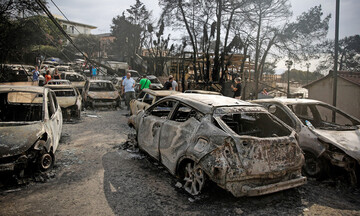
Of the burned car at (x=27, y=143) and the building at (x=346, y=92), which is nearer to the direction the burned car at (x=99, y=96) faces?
the burned car

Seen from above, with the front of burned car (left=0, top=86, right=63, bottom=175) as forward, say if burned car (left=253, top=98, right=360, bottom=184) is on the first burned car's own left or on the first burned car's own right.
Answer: on the first burned car's own left

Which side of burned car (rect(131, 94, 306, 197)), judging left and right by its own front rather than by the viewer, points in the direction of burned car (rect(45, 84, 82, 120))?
front

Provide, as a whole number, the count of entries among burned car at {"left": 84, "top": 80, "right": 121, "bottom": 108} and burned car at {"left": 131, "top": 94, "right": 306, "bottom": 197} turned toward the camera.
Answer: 1

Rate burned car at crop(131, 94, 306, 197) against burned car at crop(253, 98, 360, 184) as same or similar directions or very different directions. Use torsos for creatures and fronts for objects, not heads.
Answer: very different directions

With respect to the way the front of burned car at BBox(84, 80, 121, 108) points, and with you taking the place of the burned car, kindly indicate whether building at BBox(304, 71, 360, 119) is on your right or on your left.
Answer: on your left

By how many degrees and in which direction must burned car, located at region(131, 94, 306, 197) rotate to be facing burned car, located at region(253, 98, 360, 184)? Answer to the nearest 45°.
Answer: approximately 90° to its right

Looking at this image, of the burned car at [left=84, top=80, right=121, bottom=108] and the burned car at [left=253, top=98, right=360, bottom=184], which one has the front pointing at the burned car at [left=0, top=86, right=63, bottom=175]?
the burned car at [left=84, top=80, right=121, bottom=108]

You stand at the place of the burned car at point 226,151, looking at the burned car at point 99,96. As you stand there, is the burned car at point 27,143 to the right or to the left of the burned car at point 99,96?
left

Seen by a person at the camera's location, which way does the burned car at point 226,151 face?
facing away from the viewer and to the left of the viewer

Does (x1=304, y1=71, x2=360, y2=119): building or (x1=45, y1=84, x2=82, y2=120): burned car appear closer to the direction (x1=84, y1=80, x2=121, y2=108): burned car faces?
the burned car

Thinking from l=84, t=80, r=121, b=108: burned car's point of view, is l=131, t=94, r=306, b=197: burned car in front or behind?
in front
